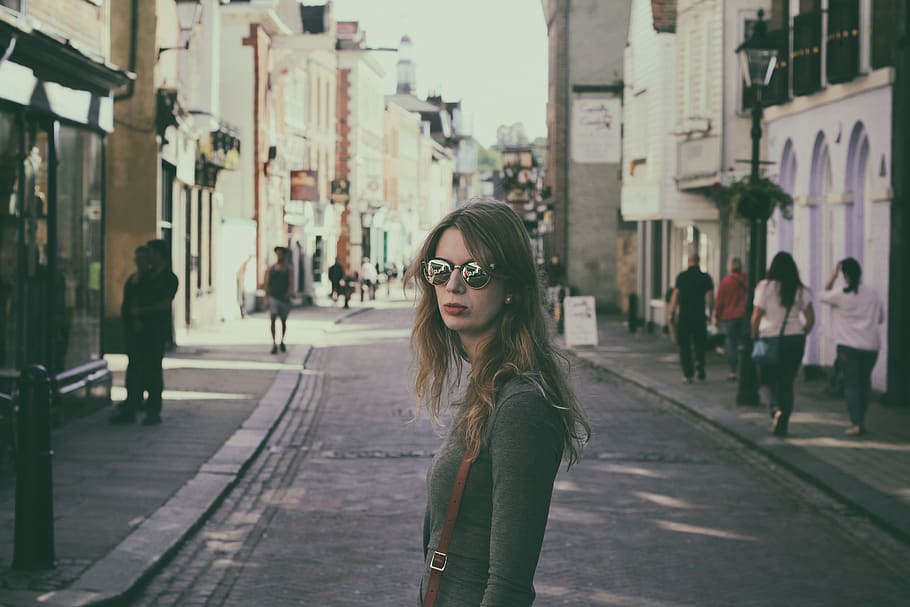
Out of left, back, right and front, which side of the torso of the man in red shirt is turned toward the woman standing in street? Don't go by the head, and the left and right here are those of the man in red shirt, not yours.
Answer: back

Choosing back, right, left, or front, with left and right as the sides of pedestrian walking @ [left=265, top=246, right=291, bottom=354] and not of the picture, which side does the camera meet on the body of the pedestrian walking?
front

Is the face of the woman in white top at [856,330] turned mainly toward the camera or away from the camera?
away from the camera

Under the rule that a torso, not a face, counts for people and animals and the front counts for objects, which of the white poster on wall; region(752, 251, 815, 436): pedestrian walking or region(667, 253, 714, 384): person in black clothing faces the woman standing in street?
the white poster on wall

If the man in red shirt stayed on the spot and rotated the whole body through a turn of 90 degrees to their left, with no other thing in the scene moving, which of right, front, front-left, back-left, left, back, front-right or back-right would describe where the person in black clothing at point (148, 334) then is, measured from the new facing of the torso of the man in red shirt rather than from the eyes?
front-left

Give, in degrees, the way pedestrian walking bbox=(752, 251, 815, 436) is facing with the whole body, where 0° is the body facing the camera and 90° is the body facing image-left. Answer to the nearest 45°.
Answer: approximately 180°

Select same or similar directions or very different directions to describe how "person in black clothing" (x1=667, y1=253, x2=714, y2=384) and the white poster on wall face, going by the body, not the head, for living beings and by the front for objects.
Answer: very different directions

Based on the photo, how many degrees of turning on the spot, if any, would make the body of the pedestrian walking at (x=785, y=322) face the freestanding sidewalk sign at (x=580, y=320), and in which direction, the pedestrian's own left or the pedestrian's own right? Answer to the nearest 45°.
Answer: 0° — they already face it

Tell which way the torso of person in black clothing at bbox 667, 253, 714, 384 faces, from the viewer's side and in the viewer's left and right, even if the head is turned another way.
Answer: facing away from the viewer

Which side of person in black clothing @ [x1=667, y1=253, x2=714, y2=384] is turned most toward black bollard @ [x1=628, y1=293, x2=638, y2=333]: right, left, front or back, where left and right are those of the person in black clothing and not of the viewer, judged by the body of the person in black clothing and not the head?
front

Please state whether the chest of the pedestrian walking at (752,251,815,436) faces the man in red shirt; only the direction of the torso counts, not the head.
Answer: yes

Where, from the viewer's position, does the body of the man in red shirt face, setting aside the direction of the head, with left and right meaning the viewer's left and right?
facing away from the viewer

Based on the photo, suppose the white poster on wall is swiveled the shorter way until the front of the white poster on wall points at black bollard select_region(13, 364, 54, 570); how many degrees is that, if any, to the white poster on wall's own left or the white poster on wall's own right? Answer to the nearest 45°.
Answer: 0° — it already faces it

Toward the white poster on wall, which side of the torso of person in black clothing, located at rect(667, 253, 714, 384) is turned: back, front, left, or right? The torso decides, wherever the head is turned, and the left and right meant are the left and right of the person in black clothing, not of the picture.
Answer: front
